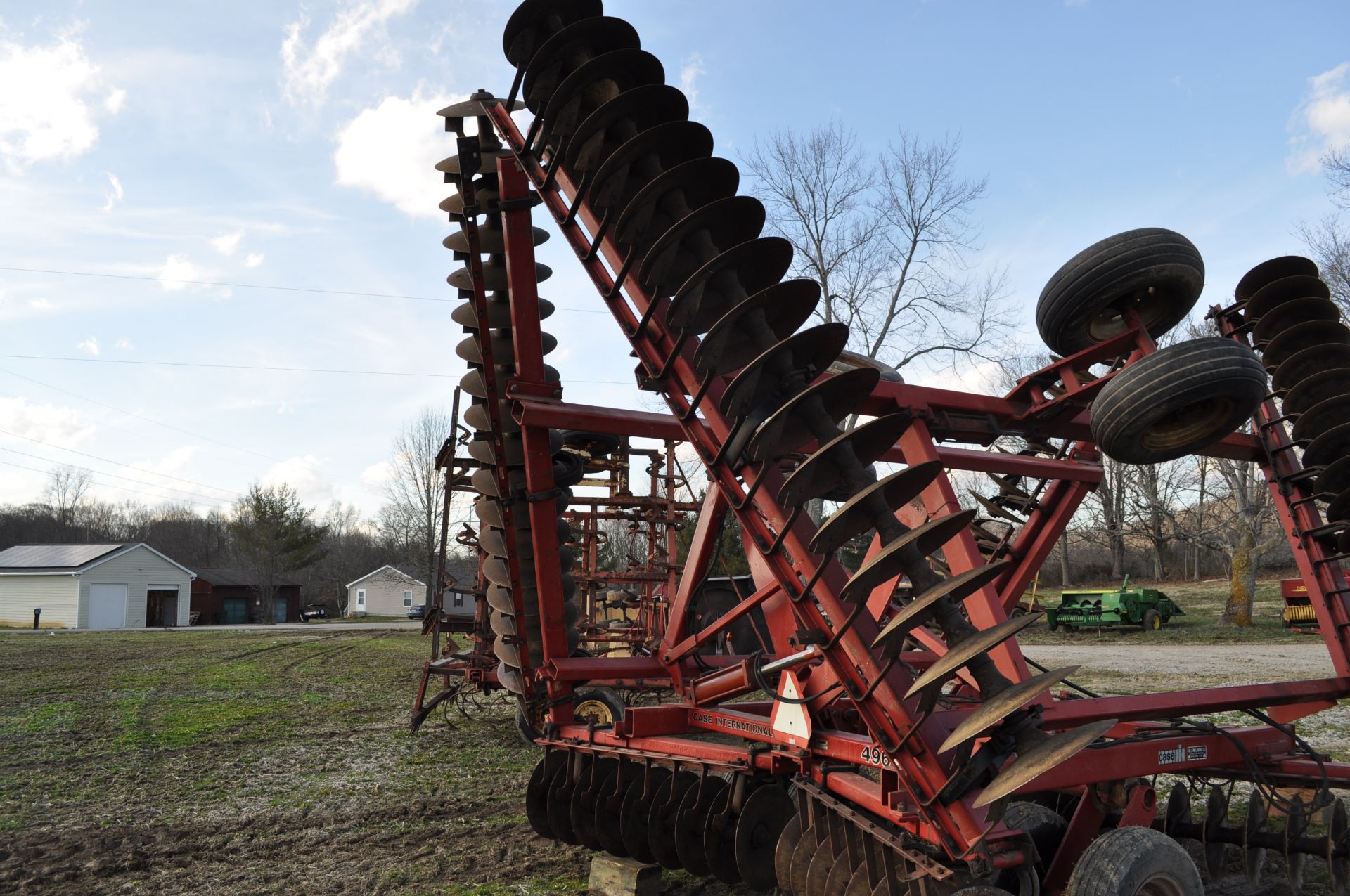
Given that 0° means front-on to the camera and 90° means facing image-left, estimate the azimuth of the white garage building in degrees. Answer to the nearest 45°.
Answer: approximately 315°

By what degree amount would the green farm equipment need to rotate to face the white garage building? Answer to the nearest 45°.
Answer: approximately 45° to its right

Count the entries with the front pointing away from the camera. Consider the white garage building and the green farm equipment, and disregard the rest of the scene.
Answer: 0

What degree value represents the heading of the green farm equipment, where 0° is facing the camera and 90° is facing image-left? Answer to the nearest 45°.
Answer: approximately 45°
